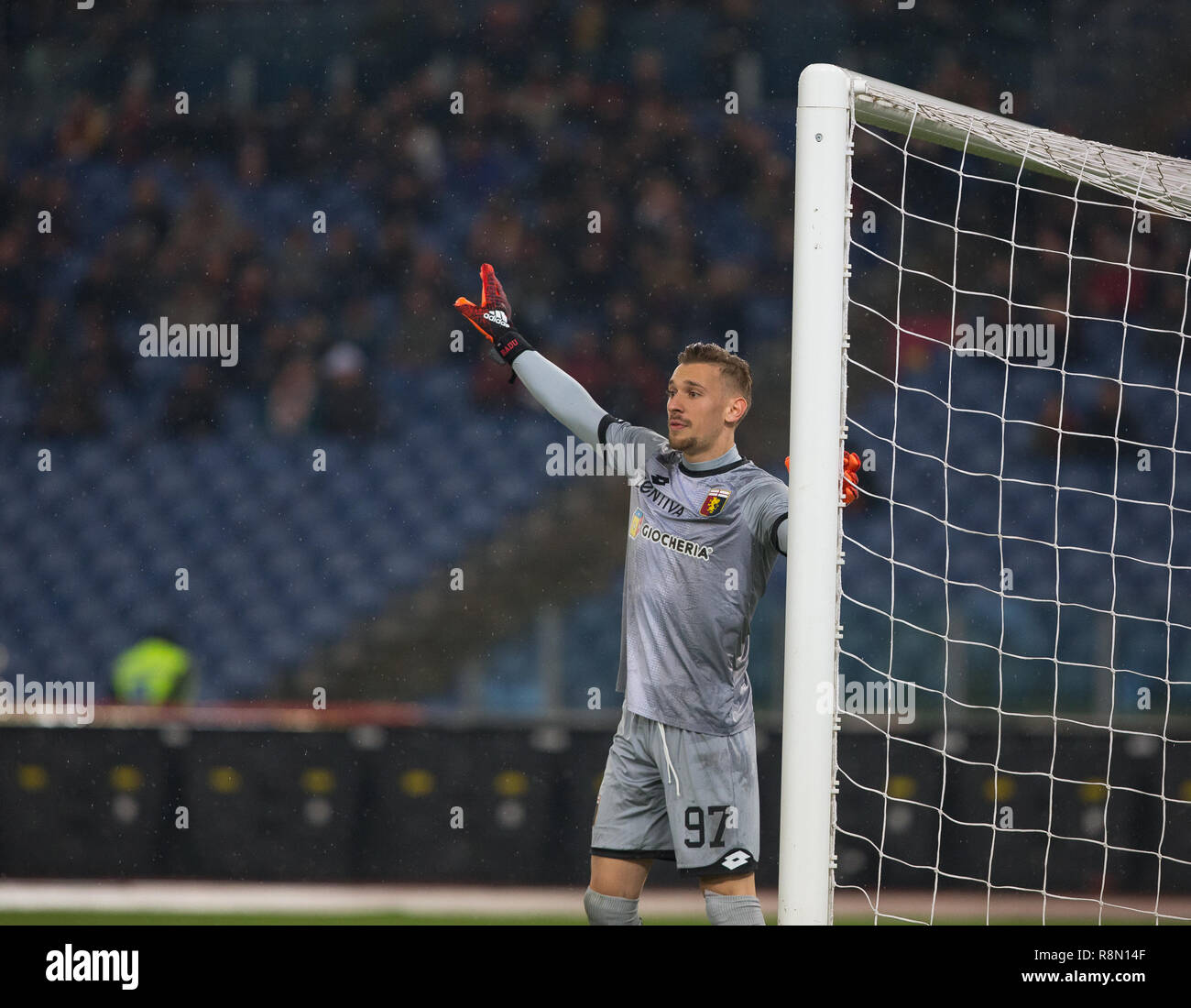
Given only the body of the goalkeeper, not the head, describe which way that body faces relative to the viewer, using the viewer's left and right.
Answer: facing the viewer and to the left of the viewer

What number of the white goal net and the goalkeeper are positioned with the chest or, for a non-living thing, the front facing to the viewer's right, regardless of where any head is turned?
0

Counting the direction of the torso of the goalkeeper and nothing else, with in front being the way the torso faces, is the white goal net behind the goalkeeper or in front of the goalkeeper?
behind

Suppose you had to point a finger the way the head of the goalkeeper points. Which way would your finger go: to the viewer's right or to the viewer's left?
to the viewer's left
